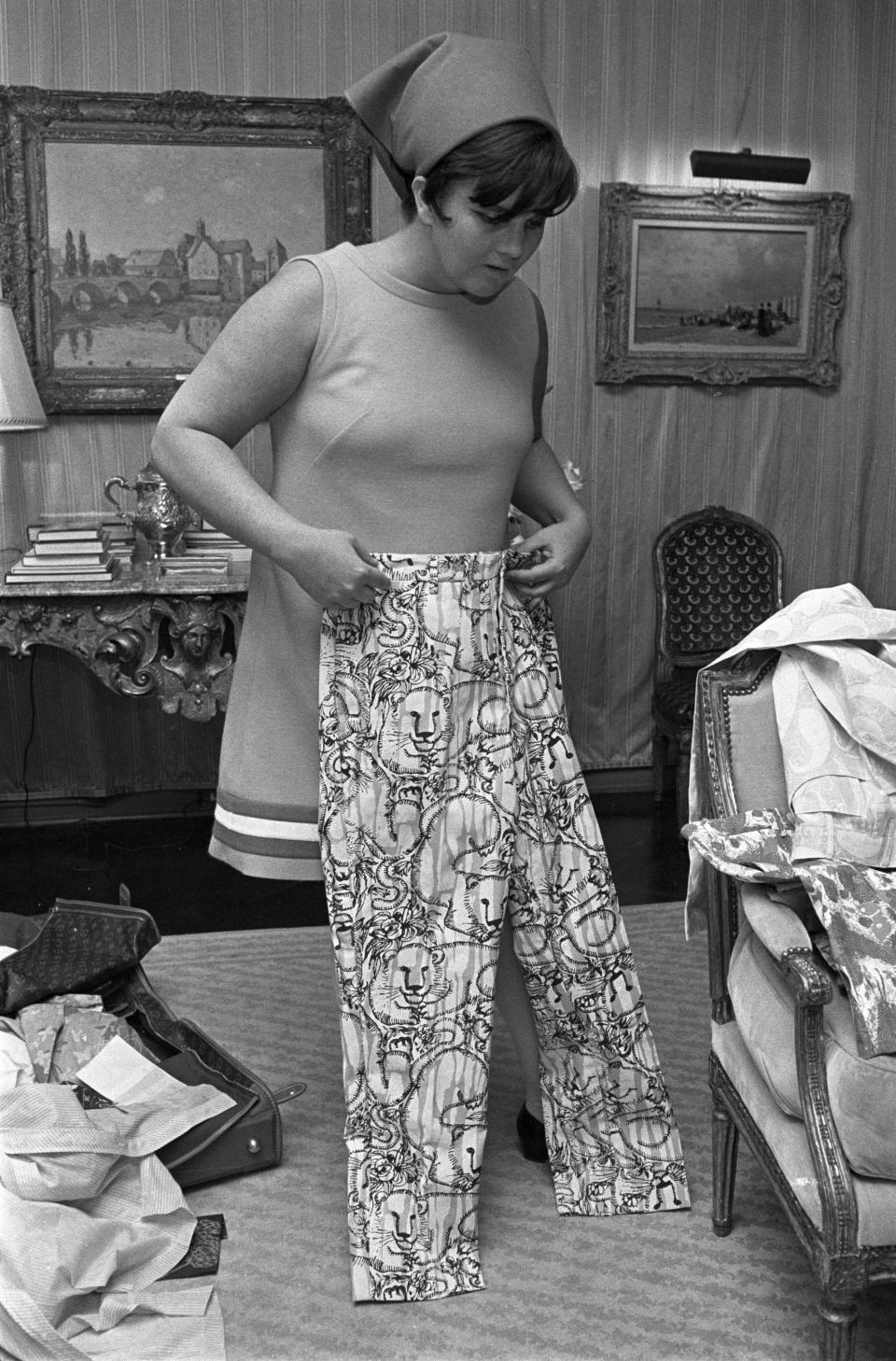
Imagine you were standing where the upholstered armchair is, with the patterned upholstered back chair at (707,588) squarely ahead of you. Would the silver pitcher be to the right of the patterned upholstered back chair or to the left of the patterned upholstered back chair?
left

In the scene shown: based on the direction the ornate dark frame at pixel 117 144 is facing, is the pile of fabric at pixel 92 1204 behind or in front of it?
in front

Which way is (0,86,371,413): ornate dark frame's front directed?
toward the camera

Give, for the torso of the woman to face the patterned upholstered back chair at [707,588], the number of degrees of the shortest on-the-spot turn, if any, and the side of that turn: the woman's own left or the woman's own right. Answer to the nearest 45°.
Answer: approximately 135° to the woman's own left

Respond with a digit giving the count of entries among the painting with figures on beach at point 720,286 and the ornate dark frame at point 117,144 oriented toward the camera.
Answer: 2

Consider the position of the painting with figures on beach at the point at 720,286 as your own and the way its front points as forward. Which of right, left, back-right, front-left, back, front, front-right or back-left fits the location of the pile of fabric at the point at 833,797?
front

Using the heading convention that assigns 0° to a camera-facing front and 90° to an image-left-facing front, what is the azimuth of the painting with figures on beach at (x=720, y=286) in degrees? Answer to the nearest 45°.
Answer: approximately 0°

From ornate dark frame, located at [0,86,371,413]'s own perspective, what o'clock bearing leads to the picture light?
The picture light is roughly at 9 o'clock from the ornate dark frame.
